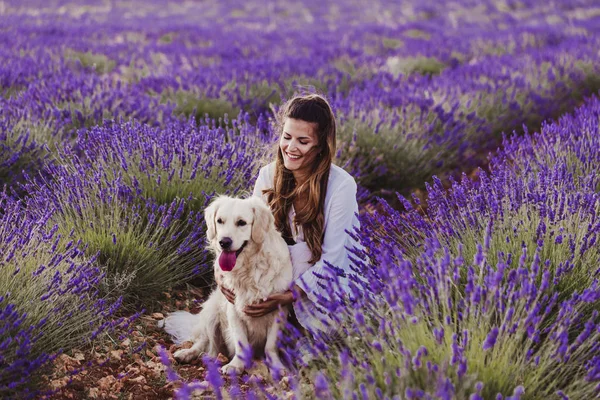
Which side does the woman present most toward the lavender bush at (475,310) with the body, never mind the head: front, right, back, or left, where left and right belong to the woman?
left

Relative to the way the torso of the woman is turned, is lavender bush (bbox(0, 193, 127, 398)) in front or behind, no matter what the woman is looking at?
in front

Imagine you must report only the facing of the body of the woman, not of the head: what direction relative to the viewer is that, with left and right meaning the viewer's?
facing the viewer and to the left of the viewer

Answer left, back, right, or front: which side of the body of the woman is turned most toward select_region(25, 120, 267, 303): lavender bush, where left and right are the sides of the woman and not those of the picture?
right

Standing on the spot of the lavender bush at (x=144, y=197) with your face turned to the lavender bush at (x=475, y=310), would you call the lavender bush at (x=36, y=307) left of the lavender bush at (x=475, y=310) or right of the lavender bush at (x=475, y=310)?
right

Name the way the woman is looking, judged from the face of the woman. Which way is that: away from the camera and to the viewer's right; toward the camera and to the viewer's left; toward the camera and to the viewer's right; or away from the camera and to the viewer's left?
toward the camera and to the viewer's left
